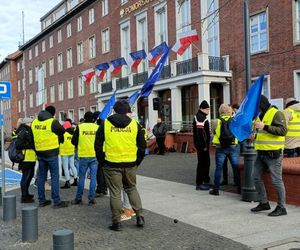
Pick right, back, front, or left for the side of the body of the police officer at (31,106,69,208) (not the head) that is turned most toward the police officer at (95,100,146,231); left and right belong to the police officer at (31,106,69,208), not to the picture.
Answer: right

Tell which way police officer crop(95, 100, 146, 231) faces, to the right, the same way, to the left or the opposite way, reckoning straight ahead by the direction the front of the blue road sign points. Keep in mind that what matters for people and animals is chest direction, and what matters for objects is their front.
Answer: the opposite way

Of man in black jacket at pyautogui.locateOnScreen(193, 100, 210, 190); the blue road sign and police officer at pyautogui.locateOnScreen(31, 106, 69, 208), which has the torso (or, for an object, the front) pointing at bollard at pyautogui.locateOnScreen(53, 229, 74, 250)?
the blue road sign

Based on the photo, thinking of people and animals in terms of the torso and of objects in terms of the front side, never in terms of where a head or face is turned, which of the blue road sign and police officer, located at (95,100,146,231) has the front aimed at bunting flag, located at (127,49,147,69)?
the police officer

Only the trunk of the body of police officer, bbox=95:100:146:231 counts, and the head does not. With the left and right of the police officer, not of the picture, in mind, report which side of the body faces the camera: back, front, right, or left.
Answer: back

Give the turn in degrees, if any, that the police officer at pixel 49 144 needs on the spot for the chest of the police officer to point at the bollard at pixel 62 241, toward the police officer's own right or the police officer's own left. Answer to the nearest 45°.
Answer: approximately 135° to the police officer's own right

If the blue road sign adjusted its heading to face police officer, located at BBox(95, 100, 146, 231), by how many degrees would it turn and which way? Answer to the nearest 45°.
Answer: approximately 45° to its left

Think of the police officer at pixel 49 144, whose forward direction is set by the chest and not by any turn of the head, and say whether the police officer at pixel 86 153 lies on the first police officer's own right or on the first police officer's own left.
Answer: on the first police officer's own right

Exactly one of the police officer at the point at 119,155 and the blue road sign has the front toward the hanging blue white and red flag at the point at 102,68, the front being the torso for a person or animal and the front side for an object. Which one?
the police officer

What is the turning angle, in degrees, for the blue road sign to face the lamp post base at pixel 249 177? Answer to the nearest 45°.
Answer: approximately 45° to its left

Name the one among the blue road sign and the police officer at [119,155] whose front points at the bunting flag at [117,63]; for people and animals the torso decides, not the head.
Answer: the police officer

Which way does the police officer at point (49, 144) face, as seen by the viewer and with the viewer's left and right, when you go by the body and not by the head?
facing away from the viewer and to the right of the viewer
